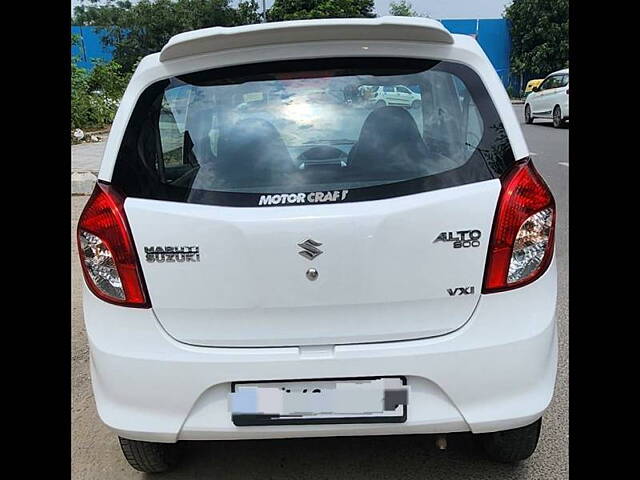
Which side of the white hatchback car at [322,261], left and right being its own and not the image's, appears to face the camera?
back

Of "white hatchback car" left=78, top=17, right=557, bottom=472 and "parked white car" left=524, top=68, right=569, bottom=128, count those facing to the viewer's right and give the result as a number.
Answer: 0

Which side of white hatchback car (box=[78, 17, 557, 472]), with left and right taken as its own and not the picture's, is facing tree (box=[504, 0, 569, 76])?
front

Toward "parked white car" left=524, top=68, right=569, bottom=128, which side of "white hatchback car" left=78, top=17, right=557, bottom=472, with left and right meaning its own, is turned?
front

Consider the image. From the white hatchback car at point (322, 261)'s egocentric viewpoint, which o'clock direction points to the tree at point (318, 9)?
The tree is roughly at 12 o'clock from the white hatchback car.

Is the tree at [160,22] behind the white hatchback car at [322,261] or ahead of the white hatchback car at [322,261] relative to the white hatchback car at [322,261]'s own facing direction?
ahead

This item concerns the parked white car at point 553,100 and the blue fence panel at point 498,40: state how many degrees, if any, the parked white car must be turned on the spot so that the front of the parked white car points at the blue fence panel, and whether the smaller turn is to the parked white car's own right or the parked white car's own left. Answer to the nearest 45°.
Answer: approximately 45° to the parked white car's own right
